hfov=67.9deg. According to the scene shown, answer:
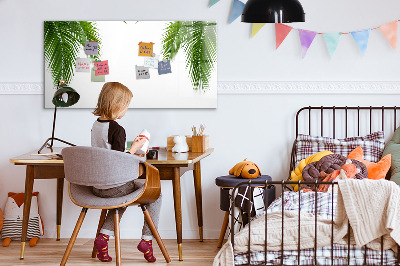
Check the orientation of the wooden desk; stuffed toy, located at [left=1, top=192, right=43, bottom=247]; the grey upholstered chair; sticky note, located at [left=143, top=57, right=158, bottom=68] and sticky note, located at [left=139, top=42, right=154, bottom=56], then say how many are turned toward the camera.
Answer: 4

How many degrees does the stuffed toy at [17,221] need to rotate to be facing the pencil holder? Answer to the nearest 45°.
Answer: approximately 45° to its left

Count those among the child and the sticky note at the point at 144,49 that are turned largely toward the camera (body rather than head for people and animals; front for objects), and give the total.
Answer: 1
